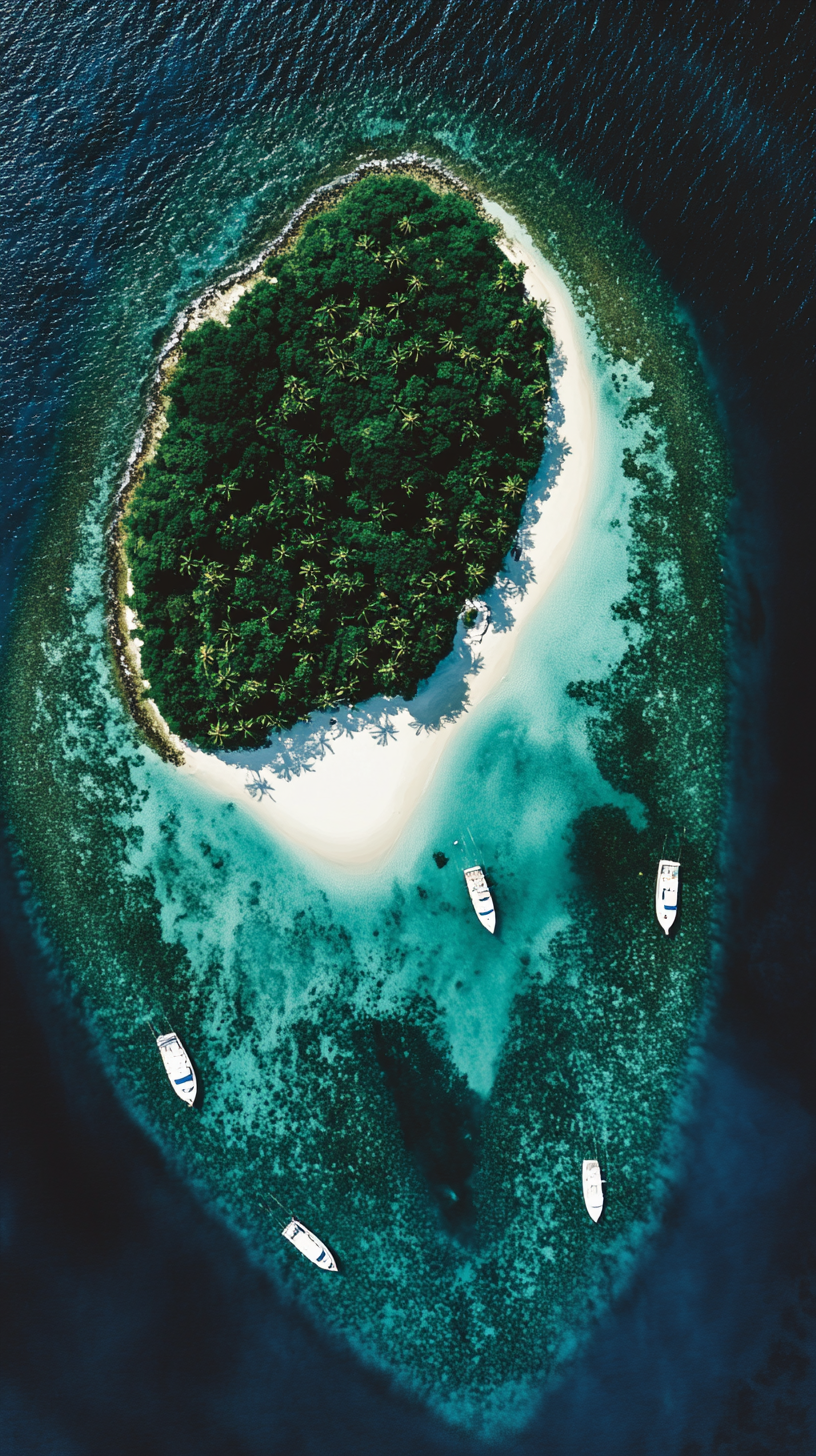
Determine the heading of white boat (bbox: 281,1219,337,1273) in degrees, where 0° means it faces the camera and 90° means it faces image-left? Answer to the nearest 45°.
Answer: approximately 315°

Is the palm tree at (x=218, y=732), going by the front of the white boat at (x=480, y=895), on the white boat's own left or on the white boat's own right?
on the white boat's own right

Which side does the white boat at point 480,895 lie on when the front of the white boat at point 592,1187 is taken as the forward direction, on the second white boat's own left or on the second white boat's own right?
on the second white boat's own right

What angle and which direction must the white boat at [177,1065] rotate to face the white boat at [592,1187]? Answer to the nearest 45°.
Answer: approximately 90° to its left

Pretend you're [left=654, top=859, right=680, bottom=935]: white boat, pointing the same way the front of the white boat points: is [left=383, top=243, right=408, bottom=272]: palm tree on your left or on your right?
on your right

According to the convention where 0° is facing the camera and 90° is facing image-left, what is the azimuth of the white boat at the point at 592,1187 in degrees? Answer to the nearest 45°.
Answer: approximately 0°
